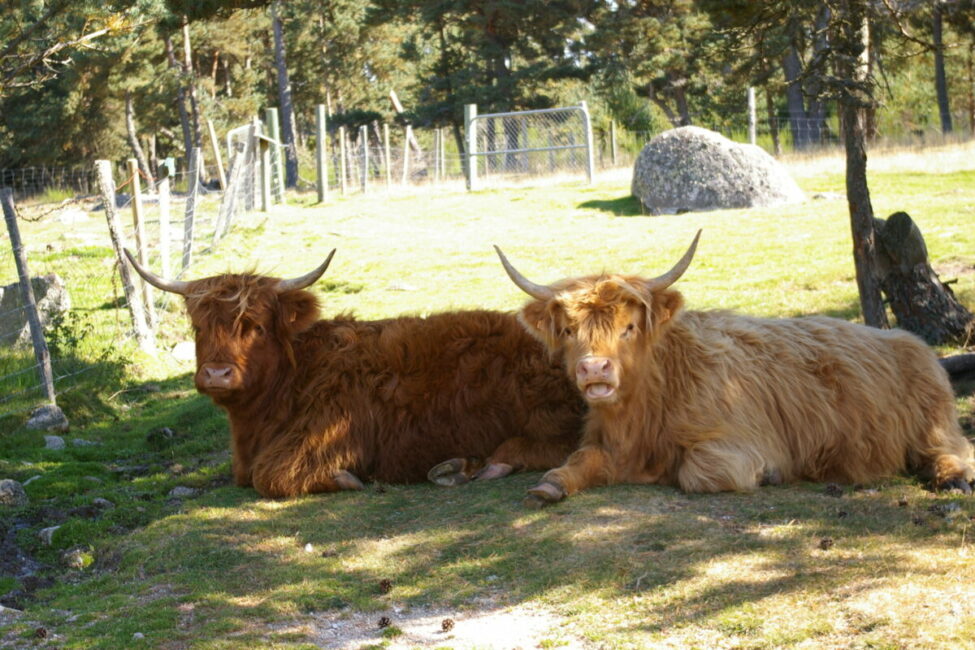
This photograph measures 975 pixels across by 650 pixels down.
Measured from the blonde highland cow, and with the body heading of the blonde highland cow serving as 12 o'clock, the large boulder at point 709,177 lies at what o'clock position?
The large boulder is roughly at 3 o'clock from the blonde highland cow.

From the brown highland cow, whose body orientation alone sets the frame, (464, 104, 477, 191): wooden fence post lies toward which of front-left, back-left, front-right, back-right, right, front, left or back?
right

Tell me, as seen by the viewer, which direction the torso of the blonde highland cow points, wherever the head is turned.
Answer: to the viewer's left

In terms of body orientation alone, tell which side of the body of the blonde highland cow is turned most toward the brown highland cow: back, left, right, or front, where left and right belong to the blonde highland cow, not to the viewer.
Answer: front

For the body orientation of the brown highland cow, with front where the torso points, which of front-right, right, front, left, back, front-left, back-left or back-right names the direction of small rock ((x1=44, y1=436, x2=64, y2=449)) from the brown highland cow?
front-right

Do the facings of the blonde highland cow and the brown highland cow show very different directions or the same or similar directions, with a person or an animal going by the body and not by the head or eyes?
same or similar directions

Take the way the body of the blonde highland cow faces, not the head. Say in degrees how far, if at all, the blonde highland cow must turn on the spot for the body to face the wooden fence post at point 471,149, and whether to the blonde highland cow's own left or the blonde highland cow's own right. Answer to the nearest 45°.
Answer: approximately 90° to the blonde highland cow's own right

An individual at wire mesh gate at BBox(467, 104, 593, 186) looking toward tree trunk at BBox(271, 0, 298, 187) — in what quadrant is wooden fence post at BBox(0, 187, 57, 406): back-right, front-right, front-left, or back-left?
back-left

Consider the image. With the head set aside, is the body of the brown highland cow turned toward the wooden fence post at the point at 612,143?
no

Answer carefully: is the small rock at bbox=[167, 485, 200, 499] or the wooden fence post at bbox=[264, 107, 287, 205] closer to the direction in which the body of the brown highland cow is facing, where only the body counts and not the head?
the small rock

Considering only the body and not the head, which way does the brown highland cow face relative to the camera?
to the viewer's left

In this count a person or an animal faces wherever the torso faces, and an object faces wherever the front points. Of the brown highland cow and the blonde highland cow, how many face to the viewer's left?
2

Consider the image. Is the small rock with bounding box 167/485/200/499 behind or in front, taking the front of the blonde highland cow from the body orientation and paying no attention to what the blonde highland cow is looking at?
in front

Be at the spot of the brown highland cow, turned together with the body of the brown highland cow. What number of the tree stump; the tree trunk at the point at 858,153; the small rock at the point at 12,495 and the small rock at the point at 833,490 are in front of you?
1

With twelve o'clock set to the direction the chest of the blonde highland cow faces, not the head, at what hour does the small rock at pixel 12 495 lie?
The small rock is roughly at 12 o'clock from the blonde highland cow.
